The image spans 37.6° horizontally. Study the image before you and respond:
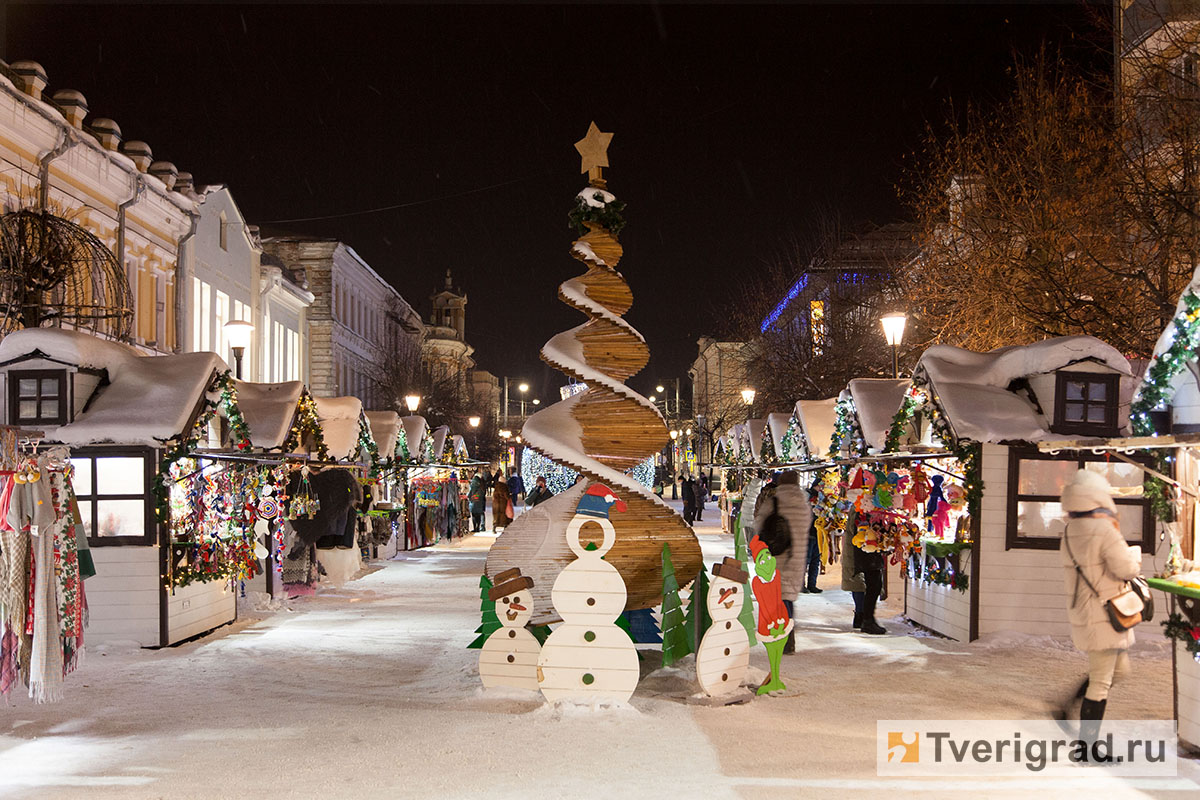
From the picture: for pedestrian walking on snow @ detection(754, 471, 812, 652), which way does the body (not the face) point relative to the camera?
away from the camera

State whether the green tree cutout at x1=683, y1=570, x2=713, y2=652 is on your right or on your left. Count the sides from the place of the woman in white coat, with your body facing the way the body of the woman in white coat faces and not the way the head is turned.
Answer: on your left

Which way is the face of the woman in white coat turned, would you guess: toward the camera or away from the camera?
away from the camera

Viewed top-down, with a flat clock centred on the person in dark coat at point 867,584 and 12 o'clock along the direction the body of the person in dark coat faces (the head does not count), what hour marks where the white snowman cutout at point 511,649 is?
The white snowman cutout is roughly at 4 o'clock from the person in dark coat.

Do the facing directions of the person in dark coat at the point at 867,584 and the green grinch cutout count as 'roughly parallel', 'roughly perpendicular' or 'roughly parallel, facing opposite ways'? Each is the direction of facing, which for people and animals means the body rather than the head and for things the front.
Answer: roughly perpendicular

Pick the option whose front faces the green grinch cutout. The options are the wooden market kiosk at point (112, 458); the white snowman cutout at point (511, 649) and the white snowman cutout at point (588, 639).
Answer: the wooden market kiosk

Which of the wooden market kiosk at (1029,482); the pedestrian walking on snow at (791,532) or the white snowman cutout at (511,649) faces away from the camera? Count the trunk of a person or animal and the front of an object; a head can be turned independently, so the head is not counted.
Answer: the pedestrian walking on snow

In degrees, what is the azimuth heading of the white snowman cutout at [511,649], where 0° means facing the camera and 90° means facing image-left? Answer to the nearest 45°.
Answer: approximately 0°
